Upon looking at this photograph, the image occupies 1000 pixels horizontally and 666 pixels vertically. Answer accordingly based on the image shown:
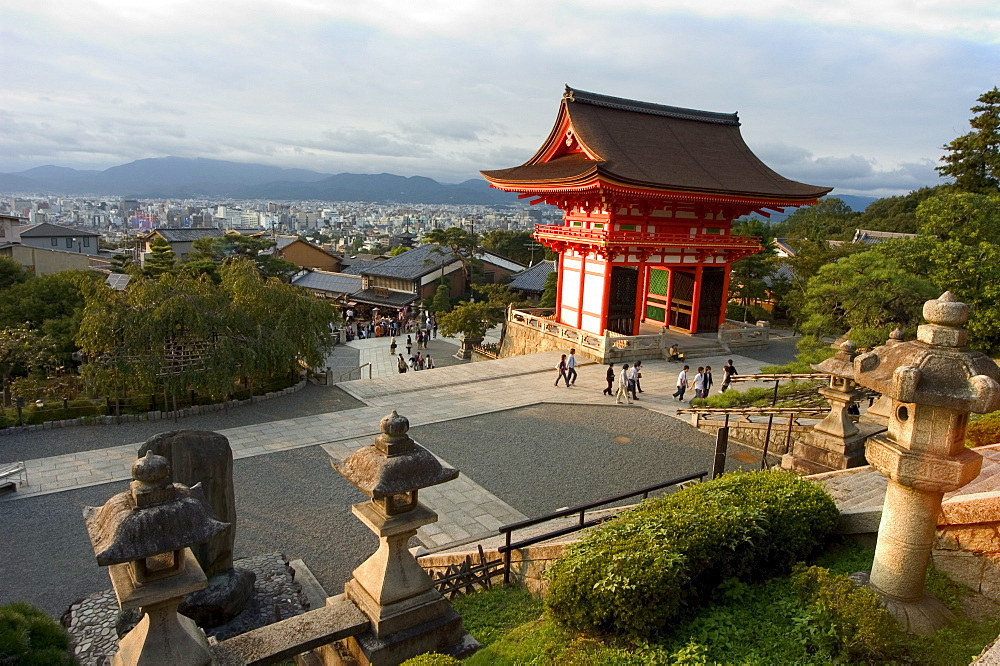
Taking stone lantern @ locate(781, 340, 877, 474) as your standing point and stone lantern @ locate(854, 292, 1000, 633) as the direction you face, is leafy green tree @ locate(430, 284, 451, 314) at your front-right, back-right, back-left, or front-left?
back-right

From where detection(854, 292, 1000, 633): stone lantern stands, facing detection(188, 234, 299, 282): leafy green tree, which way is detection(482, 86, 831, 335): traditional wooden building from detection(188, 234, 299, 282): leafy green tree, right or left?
right

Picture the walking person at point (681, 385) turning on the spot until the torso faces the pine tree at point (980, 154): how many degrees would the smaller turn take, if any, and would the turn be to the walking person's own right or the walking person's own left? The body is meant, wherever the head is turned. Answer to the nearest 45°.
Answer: approximately 45° to the walking person's own left

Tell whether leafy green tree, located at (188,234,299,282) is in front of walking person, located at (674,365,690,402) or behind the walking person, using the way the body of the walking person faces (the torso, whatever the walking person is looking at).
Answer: behind
